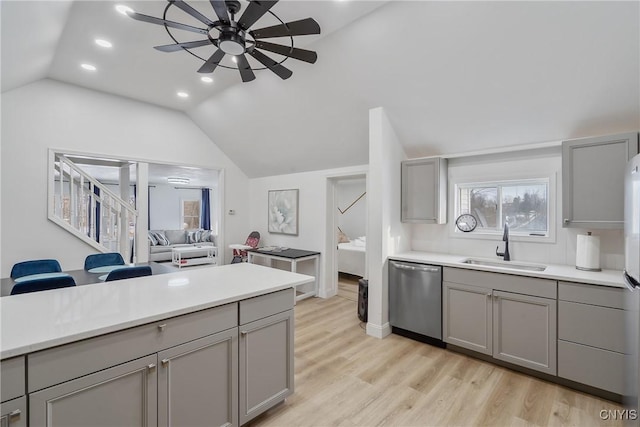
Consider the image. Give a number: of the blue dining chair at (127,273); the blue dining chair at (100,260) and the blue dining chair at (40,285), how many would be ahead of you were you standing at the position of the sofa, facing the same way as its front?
3

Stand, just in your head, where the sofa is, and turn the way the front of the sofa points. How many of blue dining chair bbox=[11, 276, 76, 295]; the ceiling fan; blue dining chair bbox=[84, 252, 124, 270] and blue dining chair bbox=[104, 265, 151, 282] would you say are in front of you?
4

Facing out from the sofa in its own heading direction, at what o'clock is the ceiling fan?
The ceiling fan is roughly at 12 o'clock from the sofa.

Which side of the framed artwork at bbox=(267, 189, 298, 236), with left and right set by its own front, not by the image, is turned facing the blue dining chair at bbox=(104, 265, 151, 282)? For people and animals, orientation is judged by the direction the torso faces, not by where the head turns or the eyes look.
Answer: front

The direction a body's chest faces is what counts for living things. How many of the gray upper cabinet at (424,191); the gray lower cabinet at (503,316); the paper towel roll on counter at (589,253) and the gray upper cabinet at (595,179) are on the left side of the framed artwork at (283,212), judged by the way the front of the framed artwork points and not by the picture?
4

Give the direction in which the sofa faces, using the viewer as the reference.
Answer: facing the viewer

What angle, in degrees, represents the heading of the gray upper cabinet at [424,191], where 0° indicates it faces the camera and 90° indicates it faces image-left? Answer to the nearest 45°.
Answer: approximately 45°

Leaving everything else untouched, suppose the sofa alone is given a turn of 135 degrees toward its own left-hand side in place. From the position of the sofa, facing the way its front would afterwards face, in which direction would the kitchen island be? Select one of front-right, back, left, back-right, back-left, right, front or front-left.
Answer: back-right

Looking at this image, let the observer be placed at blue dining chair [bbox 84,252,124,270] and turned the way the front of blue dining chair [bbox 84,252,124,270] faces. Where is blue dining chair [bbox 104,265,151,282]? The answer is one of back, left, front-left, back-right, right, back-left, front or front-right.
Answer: front-right

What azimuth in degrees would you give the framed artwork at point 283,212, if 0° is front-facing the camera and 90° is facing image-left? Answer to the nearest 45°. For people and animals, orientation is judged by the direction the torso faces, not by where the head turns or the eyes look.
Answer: approximately 45°

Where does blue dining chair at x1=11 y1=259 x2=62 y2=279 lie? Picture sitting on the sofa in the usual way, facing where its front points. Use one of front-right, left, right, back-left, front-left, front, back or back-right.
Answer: front

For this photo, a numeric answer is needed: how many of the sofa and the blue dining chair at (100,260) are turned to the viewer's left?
0

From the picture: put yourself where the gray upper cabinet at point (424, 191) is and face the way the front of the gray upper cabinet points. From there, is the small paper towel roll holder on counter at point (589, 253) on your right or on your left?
on your left

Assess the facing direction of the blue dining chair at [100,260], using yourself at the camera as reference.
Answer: facing the viewer and to the right of the viewer
